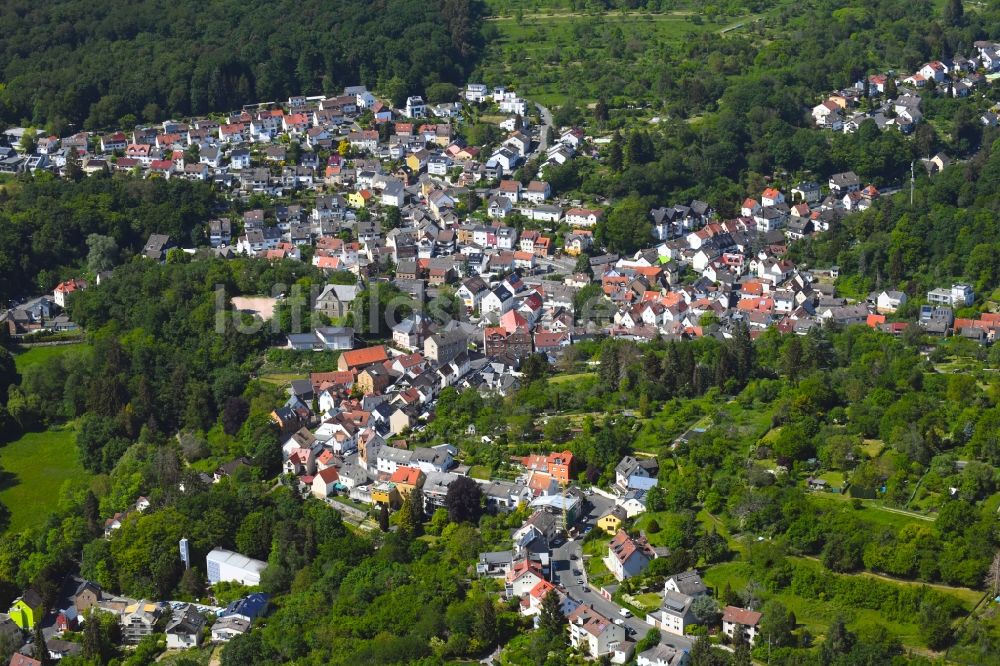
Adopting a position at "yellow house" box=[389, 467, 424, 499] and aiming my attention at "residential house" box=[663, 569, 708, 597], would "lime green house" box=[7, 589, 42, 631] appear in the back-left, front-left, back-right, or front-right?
back-right

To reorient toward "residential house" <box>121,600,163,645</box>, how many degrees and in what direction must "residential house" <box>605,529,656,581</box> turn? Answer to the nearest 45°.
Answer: approximately 45° to its right

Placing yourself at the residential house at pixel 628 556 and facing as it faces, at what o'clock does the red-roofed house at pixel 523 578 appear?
The red-roofed house is roughly at 1 o'clock from the residential house.

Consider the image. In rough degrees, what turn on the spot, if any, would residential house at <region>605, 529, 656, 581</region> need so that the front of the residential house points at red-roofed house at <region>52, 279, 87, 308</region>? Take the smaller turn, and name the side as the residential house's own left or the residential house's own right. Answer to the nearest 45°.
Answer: approximately 90° to the residential house's own right

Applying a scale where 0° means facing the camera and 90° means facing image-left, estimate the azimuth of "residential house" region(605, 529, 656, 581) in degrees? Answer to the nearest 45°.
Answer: approximately 45°

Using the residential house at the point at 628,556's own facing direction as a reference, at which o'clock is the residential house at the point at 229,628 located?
the residential house at the point at 229,628 is roughly at 1 o'clock from the residential house at the point at 628,556.

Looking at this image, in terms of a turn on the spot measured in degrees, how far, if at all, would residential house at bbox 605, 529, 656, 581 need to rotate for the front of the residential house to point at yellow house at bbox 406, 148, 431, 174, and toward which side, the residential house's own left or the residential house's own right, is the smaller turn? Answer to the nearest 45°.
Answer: approximately 135° to the residential house's own right

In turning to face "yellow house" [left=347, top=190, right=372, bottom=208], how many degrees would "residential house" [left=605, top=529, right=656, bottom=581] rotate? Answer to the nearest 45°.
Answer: approximately 90° to its right

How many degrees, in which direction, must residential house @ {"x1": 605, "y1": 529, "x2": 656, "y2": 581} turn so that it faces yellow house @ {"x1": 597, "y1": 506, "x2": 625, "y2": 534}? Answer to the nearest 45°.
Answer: approximately 135° to its right
